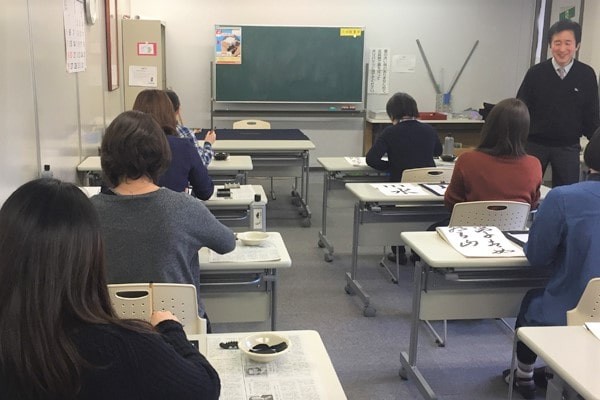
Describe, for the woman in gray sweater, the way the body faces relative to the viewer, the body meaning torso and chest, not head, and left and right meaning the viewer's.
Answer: facing away from the viewer

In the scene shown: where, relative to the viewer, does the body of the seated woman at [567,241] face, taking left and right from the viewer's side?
facing away from the viewer and to the left of the viewer

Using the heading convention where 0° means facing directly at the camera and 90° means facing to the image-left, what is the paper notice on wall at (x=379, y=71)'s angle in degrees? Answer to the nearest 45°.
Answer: approximately 0°

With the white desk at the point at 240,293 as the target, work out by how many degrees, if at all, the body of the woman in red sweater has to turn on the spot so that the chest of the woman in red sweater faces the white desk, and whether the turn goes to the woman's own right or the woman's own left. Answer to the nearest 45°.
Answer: approximately 135° to the woman's own left

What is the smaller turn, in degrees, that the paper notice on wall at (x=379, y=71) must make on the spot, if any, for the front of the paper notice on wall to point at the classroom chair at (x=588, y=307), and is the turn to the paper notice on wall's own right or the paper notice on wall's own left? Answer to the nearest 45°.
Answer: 0° — it already faces it

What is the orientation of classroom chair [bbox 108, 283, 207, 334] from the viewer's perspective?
away from the camera

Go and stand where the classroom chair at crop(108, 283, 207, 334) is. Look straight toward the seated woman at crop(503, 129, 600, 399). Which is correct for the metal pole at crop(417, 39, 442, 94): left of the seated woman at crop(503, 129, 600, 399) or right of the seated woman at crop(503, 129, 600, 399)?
left

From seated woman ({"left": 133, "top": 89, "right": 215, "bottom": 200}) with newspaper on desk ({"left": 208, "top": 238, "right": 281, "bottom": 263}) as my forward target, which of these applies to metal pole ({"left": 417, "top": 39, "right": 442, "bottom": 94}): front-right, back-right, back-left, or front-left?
back-left

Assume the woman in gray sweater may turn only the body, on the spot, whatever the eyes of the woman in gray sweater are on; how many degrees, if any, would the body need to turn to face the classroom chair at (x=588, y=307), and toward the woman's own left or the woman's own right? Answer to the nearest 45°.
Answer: approximately 90° to the woman's own right

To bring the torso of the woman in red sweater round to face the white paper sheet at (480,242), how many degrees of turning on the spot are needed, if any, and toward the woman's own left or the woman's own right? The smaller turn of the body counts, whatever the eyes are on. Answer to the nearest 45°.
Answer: approximately 180°

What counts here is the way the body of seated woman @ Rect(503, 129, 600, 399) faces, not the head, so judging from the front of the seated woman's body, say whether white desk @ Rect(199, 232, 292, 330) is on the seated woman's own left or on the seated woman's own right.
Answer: on the seated woman's own left

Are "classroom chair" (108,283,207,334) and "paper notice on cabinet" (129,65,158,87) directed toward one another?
yes

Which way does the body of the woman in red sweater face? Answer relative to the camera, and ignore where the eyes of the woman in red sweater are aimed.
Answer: away from the camera

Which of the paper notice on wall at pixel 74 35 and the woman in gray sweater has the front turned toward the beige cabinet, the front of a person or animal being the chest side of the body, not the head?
the woman in gray sweater
